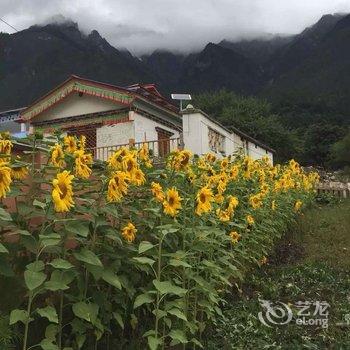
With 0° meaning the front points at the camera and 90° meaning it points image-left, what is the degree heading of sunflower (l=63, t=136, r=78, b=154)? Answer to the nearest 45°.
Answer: approximately 0°

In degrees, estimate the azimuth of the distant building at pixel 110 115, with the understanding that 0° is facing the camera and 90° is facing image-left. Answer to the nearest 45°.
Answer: approximately 45°

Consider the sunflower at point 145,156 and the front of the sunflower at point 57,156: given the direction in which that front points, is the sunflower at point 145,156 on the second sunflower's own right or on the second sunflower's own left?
on the second sunflower's own left

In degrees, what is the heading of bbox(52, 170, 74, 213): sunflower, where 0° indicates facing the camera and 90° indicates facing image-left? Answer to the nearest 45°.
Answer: approximately 315°

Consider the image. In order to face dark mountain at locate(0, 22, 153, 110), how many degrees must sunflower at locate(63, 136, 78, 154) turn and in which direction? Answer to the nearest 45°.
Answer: approximately 180°

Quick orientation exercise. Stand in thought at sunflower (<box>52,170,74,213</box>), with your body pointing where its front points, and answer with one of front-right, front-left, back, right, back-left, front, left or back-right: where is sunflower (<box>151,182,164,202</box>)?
left

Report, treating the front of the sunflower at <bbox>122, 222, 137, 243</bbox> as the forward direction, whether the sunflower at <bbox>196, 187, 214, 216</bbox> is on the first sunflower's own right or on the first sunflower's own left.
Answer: on the first sunflower's own left

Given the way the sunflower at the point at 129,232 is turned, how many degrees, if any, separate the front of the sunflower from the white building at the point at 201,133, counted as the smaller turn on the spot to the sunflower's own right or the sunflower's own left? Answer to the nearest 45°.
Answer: approximately 180°

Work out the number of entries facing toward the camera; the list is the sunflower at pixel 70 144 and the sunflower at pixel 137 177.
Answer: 2

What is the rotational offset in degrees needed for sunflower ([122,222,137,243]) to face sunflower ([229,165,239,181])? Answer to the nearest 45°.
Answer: approximately 135° to its left

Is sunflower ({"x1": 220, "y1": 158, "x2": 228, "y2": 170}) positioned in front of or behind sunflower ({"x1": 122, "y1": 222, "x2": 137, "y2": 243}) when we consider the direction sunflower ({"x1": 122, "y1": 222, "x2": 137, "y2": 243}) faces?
behind

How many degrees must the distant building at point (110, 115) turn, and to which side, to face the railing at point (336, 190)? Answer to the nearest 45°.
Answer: approximately 135° to its left

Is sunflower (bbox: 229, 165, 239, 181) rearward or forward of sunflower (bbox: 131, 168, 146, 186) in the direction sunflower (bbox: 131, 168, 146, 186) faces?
rearward
